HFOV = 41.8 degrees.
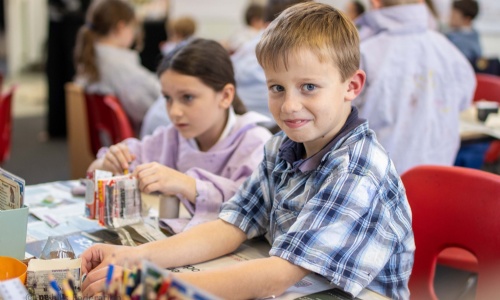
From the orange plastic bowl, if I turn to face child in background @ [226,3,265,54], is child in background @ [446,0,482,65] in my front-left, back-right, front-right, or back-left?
front-right

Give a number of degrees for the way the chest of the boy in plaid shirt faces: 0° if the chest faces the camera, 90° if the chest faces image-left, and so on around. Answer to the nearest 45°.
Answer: approximately 45°

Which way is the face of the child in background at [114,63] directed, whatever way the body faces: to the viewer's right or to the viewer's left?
to the viewer's right

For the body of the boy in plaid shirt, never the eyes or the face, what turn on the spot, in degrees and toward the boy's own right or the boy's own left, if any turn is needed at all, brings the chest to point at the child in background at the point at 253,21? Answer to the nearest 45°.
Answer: approximately 135° to the boy's own right

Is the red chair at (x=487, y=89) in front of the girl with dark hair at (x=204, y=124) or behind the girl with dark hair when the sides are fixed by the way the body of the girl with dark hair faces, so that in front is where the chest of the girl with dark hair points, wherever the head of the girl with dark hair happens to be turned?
behind

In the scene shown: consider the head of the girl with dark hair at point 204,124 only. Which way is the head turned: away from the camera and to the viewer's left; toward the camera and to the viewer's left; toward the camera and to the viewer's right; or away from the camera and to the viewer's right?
toward the camera and to the viewer's left

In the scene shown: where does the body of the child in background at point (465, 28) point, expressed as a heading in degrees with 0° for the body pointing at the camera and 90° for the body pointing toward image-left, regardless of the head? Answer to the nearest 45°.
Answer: approximately 90°

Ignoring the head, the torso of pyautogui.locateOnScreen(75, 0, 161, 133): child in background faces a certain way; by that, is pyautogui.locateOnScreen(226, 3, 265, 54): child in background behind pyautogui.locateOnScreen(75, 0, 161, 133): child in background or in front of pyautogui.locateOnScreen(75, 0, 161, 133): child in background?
in front

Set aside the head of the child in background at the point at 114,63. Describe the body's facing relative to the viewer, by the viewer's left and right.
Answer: facing away from the viewer and to the right of the viewer

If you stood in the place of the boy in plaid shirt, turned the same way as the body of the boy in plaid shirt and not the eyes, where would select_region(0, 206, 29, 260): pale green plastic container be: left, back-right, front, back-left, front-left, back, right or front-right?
front-right

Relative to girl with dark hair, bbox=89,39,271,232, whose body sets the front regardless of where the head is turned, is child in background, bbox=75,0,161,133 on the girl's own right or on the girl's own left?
on the girl's own right

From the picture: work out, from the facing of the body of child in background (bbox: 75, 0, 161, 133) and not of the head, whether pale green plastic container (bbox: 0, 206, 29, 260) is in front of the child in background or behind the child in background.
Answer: behind
